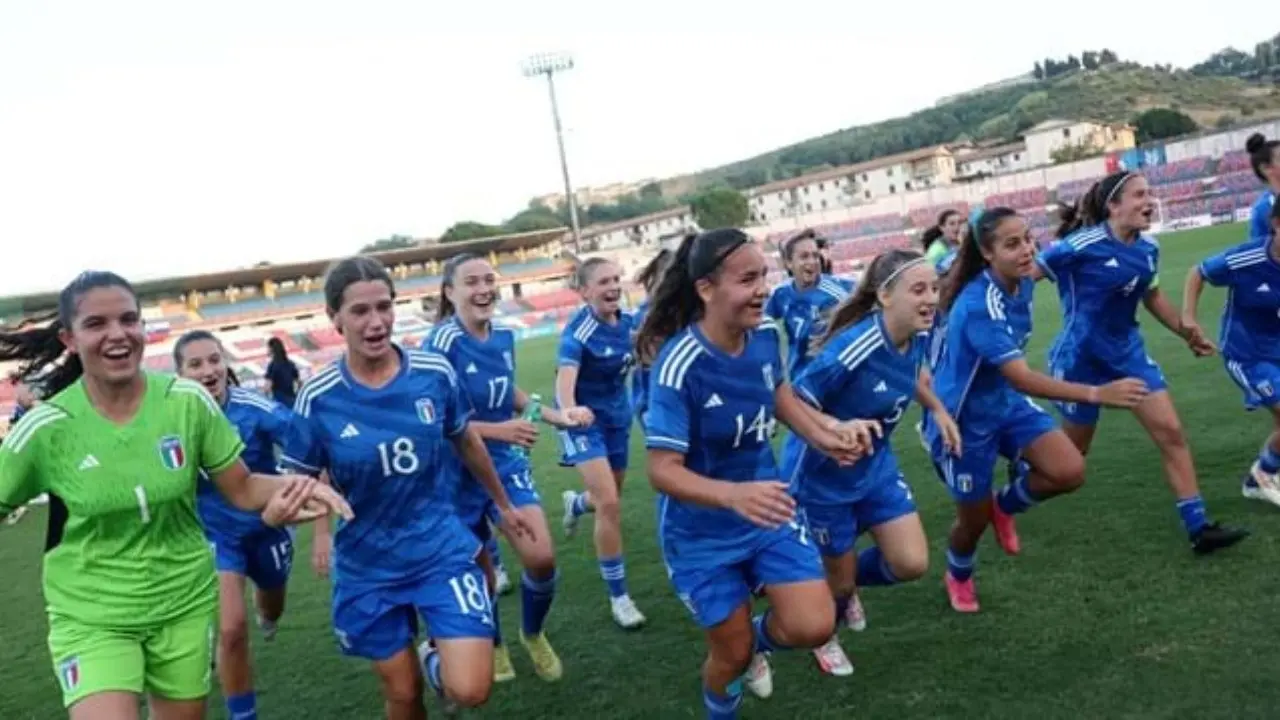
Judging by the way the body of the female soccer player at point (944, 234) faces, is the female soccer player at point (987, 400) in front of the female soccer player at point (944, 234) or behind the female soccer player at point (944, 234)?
in front

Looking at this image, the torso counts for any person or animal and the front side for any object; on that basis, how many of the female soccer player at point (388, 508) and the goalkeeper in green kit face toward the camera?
2

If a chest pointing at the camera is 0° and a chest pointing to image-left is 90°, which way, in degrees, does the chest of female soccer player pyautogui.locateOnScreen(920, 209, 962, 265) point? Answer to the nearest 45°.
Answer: approximately 315°

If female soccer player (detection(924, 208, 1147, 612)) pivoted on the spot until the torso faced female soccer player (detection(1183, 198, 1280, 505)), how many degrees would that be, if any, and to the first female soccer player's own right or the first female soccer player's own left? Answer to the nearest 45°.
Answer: approximately 90° to the first female soccer player's own left

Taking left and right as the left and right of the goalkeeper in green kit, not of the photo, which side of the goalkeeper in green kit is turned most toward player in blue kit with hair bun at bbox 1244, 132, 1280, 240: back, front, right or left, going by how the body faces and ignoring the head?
left

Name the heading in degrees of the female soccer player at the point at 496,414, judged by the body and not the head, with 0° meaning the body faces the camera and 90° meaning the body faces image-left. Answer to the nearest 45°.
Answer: approximately 315°

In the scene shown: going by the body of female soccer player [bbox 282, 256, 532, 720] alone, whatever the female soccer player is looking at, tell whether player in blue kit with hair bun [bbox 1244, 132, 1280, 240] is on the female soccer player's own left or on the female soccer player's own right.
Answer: on the female soccer player's own left

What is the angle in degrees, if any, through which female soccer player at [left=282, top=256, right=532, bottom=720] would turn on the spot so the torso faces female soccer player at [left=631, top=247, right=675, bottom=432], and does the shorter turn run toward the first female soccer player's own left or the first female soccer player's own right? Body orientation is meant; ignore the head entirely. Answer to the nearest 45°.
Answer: approximately 135° to the first female soccer player's own left

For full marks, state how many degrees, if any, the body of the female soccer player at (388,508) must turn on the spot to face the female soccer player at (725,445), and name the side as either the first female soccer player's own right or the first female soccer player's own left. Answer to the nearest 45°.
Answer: approximately 90° to the first female soccer player's own left

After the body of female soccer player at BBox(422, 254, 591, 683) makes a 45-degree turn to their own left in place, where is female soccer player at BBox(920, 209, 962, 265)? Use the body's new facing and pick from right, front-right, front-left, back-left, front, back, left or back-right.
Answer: front-left
